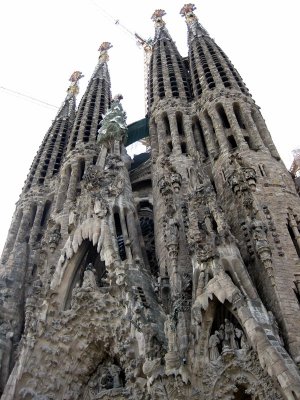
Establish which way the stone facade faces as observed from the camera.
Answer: facing the viewer and to the left of the viewer
